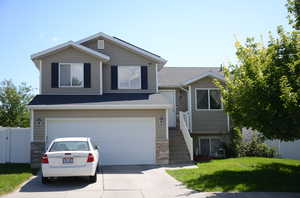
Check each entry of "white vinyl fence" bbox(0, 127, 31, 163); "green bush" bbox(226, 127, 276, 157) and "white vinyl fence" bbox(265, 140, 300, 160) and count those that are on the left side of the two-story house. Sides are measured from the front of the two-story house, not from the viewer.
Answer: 2

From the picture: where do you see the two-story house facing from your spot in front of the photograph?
facing the viewer

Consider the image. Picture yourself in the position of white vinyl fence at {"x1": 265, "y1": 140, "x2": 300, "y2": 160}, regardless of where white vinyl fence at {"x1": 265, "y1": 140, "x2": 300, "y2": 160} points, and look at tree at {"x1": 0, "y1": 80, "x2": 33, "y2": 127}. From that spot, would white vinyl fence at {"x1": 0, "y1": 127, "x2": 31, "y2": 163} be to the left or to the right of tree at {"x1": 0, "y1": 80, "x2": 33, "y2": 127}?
left

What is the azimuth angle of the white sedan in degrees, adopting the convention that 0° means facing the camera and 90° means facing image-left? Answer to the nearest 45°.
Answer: approximately 180°

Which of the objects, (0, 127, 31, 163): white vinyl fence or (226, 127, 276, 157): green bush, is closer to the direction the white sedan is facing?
the white vinyl fence

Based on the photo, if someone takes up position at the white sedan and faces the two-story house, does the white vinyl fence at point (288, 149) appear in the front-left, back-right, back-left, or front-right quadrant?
front-right

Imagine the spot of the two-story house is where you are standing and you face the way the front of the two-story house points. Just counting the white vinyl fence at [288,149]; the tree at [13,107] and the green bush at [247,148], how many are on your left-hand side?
2

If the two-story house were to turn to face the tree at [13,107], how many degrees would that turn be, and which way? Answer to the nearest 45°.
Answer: approximately 135° to its right

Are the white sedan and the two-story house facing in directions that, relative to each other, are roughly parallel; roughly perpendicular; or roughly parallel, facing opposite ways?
roughly parallel, facing opposite ways

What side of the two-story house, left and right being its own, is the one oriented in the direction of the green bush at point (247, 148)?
left

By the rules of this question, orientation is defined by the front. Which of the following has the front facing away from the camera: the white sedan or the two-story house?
the white sedan

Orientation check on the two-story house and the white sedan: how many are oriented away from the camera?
1

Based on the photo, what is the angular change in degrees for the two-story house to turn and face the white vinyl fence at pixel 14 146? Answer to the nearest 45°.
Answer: approximately 90° to its right
